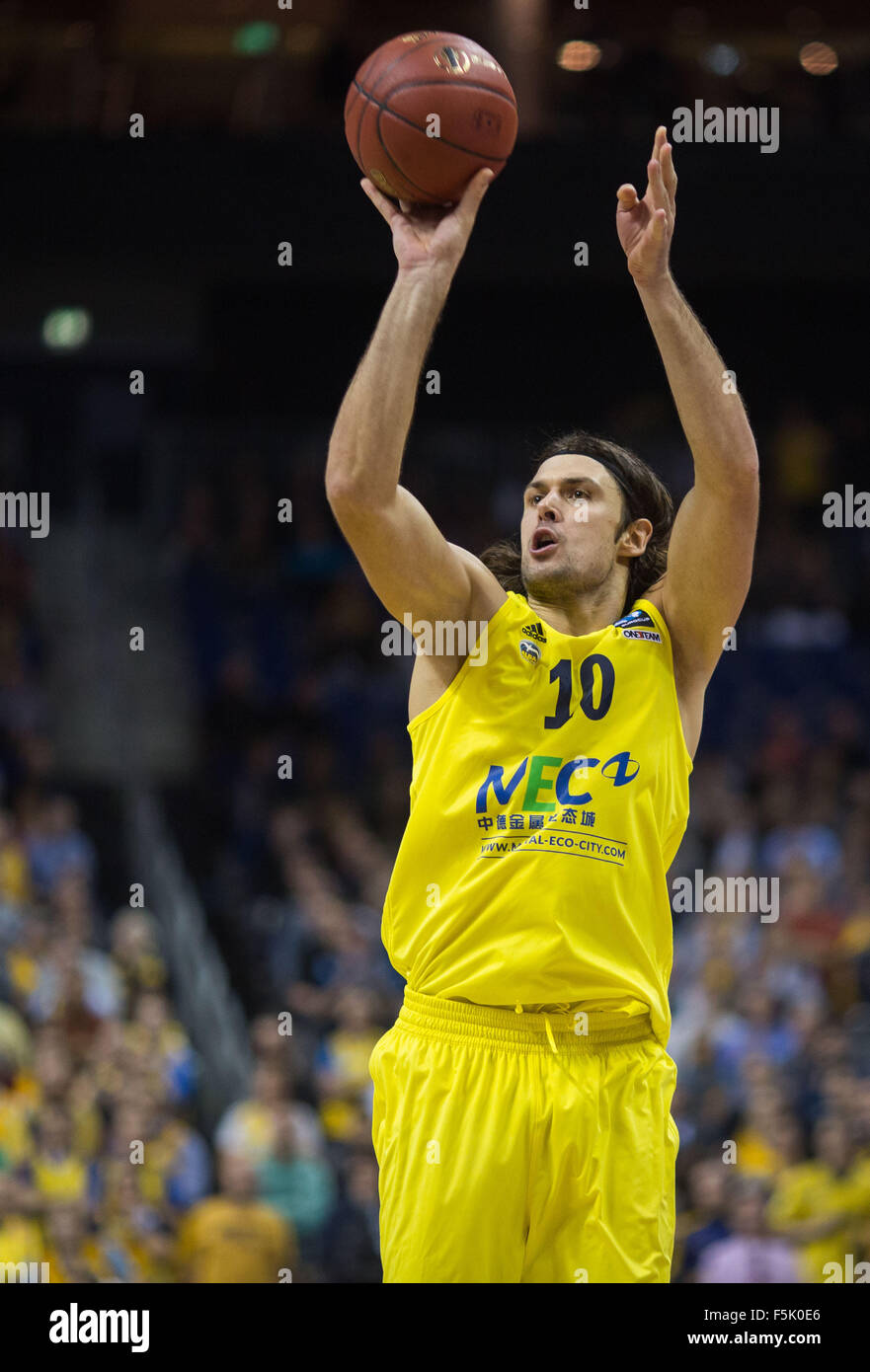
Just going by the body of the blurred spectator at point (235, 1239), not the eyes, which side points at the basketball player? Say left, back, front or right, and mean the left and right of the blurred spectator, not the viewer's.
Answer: front

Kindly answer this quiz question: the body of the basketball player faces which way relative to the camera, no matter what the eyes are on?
toward the camera

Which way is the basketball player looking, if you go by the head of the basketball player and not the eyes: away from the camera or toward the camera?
toward the camera

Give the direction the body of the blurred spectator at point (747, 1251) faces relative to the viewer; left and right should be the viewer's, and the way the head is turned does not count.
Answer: facing the viewer

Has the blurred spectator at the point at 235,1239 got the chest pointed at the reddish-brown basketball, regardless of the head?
yes

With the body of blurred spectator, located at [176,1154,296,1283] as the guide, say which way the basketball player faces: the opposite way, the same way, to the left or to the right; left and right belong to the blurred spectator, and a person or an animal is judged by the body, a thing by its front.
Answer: the same way

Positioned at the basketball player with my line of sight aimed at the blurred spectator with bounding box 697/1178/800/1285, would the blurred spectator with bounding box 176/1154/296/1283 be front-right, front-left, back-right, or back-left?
front-left

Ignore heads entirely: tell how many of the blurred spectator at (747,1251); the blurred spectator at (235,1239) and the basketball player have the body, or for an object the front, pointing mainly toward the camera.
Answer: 3

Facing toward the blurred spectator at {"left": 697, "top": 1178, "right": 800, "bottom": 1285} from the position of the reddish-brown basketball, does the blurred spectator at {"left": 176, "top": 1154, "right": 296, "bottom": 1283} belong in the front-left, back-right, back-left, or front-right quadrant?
front-left

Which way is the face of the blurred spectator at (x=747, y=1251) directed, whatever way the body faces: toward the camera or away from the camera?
toward the camera

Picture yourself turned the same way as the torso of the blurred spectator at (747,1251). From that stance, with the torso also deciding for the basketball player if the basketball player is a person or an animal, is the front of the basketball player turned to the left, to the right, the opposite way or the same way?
the same way

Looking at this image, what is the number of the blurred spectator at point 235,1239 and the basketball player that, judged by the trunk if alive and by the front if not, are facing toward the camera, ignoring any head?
2

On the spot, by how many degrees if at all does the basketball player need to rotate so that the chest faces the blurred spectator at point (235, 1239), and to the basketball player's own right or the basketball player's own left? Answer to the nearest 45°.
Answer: approximately 180°

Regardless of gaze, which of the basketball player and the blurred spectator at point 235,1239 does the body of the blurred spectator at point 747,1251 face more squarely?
the basketball player

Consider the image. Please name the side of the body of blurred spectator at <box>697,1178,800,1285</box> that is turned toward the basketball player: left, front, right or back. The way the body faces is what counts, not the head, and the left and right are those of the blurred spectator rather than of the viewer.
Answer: front
